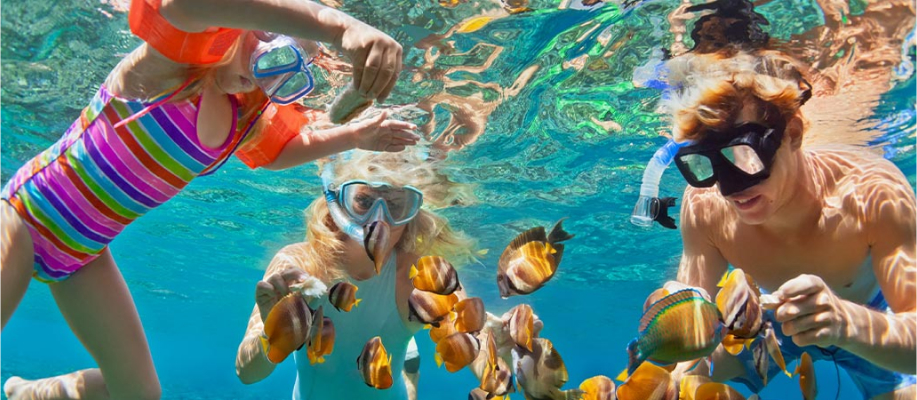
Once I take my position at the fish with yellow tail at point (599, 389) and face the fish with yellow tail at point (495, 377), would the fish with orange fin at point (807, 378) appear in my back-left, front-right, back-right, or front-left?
back-right

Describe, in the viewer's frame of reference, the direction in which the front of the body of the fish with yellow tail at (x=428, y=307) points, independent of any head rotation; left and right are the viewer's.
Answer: facing to the left of the viewer
